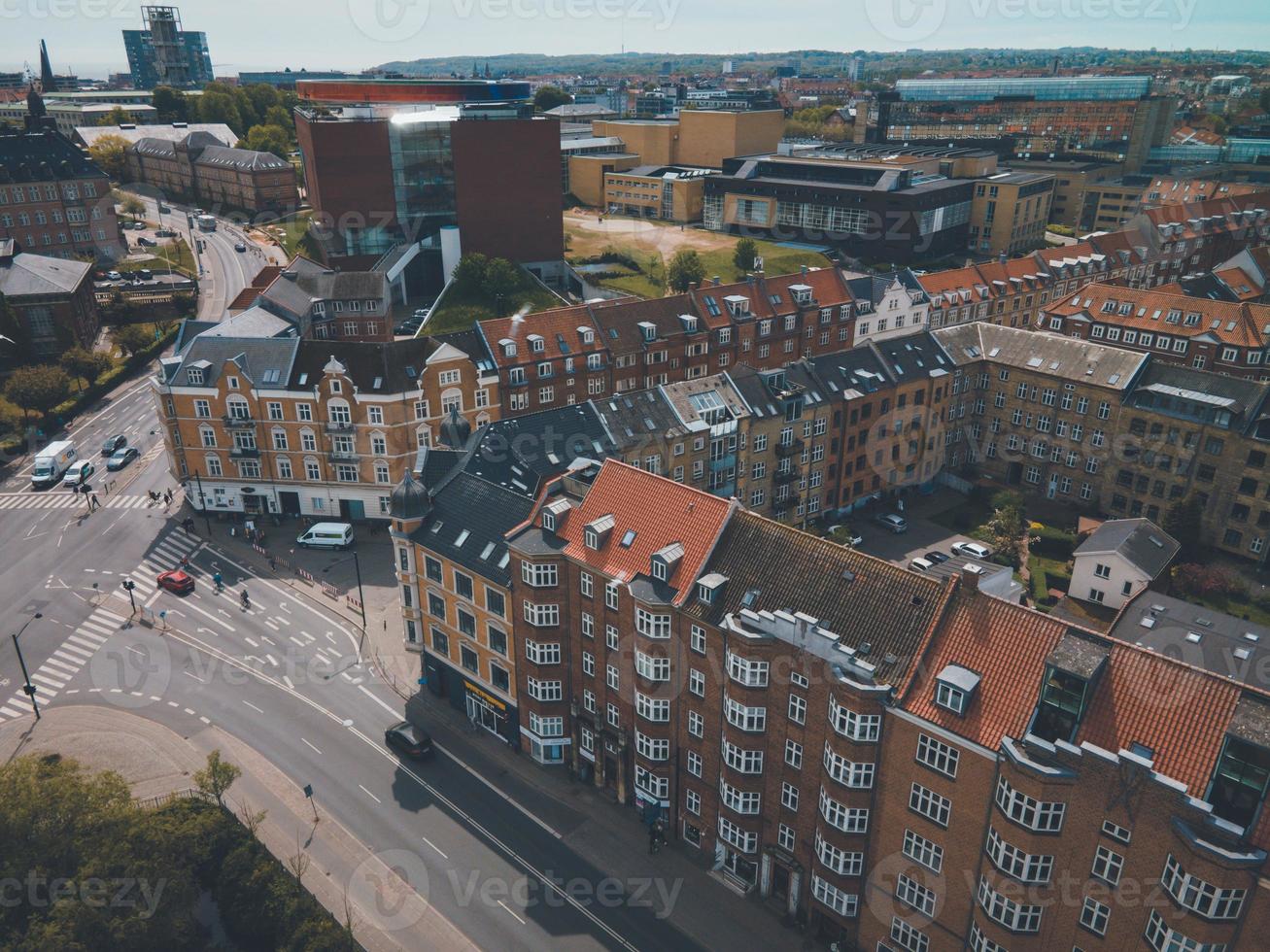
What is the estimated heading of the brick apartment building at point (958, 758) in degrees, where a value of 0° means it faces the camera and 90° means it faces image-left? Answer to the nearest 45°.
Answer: approximately 45°
